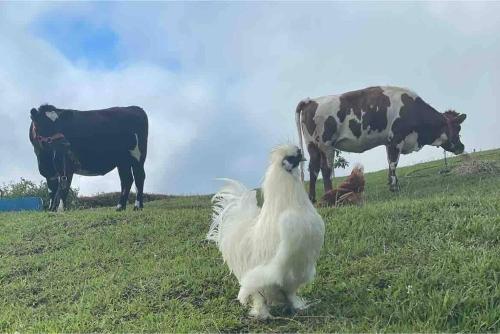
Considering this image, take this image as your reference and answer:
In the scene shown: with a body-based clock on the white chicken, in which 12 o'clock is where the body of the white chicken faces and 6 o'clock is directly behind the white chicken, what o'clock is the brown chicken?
The brown chicken is roughly at 8 o'clock from the white chicken.

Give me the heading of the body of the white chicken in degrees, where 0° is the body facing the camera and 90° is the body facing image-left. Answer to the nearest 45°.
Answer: approximately 315°

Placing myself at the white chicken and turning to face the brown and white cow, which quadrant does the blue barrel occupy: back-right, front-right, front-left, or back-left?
front-left

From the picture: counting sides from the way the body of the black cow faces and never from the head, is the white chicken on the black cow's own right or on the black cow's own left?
on the black cow's own left

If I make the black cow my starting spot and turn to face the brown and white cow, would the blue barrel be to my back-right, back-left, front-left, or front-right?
back-left

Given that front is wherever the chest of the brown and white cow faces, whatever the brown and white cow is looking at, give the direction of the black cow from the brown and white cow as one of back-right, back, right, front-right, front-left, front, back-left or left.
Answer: back

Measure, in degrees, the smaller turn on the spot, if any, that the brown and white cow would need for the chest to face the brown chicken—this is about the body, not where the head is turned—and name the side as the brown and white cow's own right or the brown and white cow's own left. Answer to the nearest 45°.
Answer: approximately 90° to the brown and white cow's own right

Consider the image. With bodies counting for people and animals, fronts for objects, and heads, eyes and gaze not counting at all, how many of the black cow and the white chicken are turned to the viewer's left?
1

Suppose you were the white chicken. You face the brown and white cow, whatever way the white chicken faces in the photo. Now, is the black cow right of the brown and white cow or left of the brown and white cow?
left

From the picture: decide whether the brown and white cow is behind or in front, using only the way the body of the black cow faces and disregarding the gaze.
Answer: behind

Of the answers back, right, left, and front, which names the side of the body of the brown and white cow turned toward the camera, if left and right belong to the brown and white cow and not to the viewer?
right

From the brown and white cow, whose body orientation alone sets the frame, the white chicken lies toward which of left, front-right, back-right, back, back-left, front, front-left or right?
right

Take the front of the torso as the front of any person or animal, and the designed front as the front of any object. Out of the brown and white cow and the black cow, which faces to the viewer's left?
the black cow

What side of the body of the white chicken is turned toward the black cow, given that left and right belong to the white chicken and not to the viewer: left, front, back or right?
back

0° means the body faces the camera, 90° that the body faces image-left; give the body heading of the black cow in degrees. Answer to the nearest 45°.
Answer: approximately 90°

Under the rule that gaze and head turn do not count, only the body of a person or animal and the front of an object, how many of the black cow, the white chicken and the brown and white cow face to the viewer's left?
1
